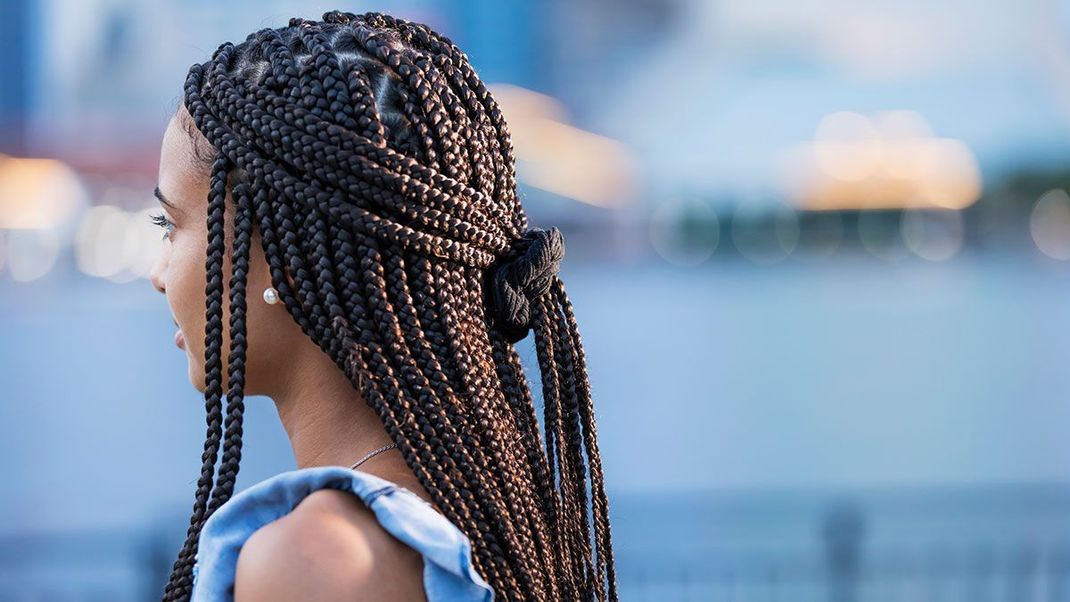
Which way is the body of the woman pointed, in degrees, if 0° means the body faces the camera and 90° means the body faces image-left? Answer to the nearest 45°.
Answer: approximately 135°

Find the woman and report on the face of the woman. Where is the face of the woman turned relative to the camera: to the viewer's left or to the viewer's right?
to the viewer's left
